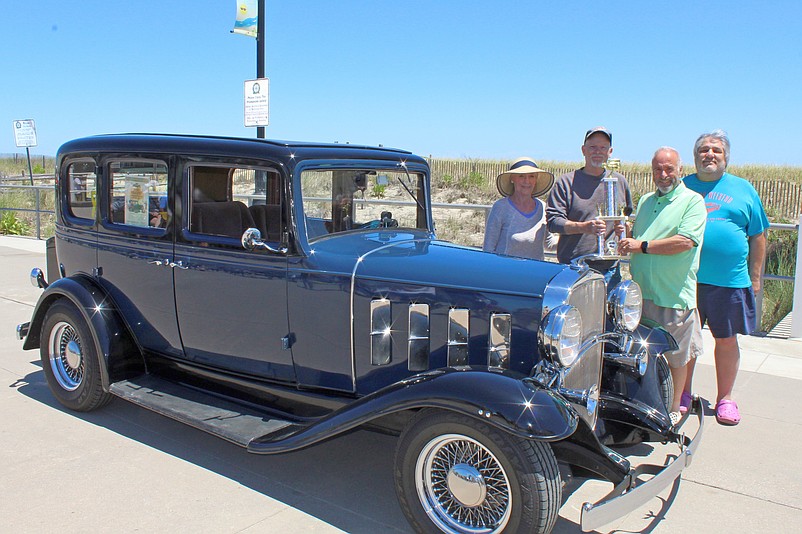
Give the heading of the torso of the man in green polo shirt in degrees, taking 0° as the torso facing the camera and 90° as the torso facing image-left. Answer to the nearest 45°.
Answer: approximately 45°

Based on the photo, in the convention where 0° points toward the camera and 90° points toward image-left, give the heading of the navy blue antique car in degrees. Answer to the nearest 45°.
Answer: approximately 315°

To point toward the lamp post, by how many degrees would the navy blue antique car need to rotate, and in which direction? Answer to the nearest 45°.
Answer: approximately 135° to its left

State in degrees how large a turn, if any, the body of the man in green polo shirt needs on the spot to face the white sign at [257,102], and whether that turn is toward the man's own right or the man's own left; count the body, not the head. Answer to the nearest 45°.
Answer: approximately 90° to the man's own right

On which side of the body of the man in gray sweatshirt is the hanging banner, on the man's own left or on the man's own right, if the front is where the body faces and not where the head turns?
on the man's own right

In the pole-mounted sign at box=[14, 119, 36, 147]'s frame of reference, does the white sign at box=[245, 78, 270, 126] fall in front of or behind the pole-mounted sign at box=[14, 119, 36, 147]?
in front

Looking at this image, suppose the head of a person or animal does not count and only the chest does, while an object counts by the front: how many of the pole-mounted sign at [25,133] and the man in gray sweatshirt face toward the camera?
2

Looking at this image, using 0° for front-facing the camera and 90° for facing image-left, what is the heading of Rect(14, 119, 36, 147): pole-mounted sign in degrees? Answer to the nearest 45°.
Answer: approximately 0°

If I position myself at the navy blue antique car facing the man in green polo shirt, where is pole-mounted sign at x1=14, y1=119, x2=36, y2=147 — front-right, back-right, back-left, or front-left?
back-left
